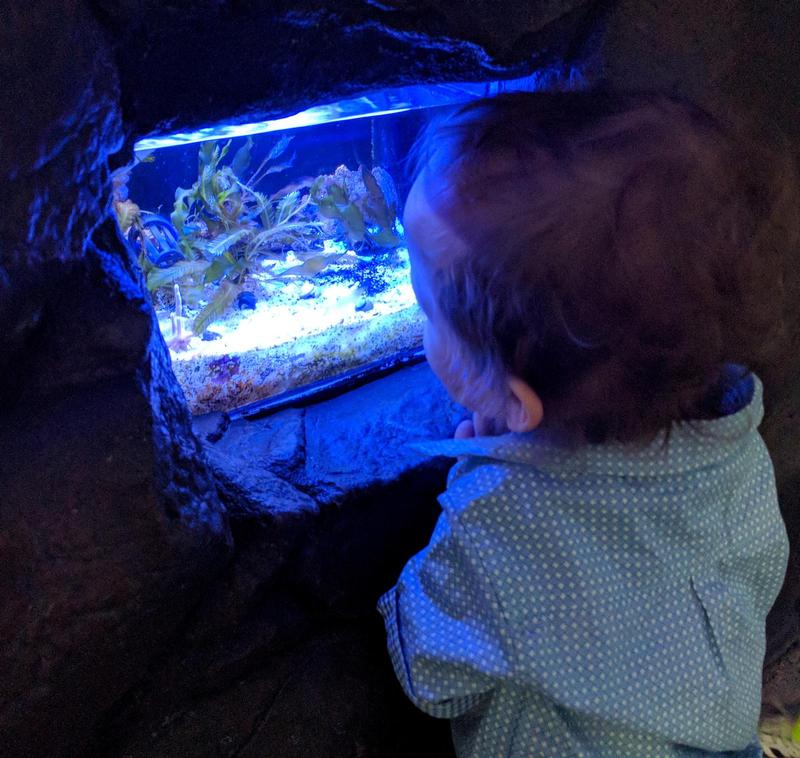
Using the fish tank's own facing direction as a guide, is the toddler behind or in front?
in front

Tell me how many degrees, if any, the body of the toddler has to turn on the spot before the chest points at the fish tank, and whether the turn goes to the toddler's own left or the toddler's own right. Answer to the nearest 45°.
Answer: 0° — they already face it

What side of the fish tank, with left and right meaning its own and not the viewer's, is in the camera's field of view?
front

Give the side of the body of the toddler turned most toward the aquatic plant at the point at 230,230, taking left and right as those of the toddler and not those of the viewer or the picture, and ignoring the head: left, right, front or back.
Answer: front

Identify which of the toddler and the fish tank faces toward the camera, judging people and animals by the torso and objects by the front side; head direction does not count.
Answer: the fish tank

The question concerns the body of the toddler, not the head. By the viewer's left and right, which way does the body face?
facing away from the viewer and to the left of the viewer

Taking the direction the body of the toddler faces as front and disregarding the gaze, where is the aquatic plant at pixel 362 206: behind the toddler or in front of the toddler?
in front

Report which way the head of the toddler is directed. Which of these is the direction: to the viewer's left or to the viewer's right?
to the viewer's left
